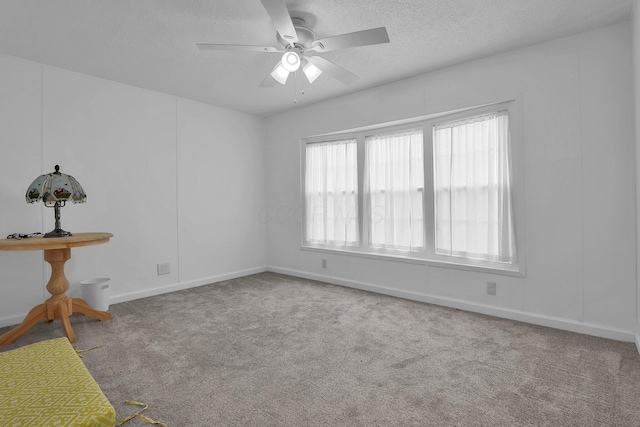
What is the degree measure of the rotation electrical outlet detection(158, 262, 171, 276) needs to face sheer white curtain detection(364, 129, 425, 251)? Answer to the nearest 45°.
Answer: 0° — it already faces it

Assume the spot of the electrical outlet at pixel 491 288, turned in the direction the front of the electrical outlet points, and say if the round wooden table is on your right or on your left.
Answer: on your right

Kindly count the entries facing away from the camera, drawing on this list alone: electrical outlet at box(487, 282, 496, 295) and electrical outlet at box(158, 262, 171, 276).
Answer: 0

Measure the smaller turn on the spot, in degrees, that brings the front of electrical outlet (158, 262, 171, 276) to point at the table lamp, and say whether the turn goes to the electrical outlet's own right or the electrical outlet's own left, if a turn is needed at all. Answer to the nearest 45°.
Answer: approximately 90° to the electrical outlet's own right

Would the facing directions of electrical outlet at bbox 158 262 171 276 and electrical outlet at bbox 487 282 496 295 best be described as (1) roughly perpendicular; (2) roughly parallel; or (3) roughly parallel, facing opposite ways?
roughly perpendicular

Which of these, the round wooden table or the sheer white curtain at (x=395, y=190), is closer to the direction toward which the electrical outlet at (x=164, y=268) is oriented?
the sheer white curtain

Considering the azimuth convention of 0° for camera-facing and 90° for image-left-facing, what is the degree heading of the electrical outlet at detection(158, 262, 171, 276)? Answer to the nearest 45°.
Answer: approximately 315°

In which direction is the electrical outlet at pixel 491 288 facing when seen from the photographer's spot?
facing the viewer

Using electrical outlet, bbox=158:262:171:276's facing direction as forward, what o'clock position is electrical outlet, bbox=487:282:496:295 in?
electrical outlet, bbox=487:282:496:295 is roughly at 12 o'clock from electrical outlet, bbox=158:262:171:276.

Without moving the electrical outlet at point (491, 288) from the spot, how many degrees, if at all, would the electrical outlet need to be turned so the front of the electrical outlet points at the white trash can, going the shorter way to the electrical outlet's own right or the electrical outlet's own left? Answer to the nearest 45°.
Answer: approximately 45° to the electrical outlet's own right
